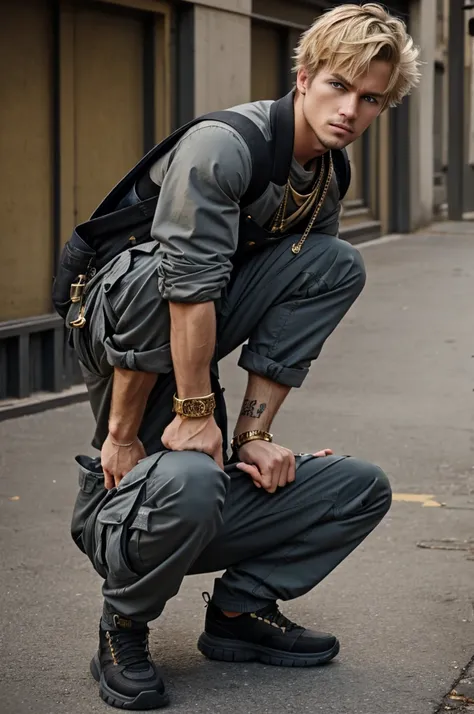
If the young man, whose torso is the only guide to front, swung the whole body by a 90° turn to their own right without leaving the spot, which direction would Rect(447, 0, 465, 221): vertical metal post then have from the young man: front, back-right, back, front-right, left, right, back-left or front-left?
back-right

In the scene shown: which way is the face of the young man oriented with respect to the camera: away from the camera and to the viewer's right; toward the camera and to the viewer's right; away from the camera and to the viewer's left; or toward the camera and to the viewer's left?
toward the camera and to the viewer's right

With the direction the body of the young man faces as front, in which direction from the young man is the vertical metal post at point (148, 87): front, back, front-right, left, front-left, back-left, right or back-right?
back-left

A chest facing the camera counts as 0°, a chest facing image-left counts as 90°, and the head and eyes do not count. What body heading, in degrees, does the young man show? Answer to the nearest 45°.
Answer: approximately 315°
